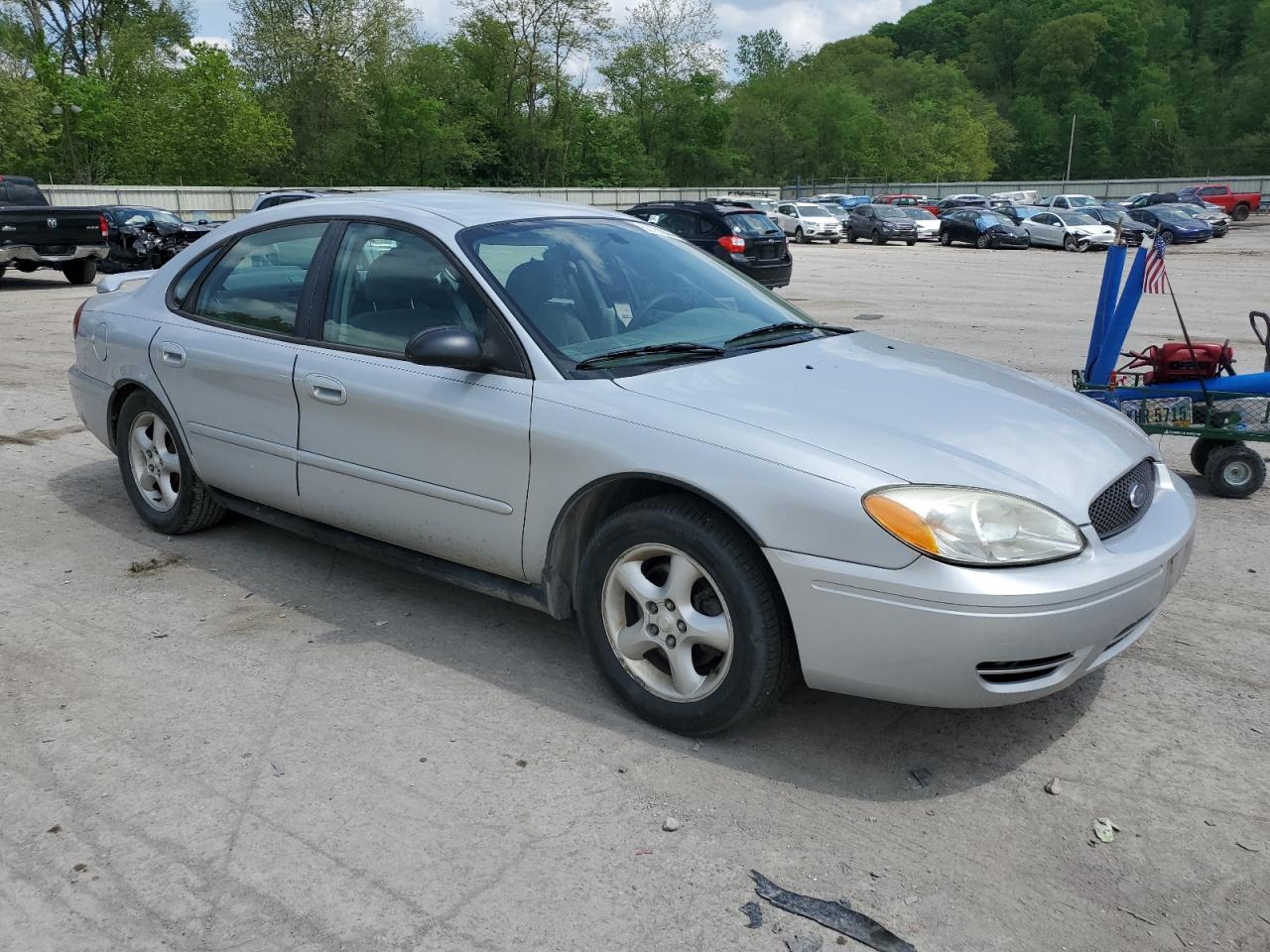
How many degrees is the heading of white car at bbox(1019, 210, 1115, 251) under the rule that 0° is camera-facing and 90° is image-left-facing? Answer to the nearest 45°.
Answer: approximately 315°

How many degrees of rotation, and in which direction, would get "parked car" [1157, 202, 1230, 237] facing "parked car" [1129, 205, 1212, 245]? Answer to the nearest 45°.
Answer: approximately 45° to its right

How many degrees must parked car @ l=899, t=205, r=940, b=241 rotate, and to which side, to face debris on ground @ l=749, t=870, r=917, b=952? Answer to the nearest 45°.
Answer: approximately 45° to its right

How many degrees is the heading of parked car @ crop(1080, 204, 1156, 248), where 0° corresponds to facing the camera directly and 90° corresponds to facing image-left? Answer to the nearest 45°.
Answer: approximately 315°

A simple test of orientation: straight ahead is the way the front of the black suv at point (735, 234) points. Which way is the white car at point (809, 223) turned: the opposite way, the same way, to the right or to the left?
the opposite way

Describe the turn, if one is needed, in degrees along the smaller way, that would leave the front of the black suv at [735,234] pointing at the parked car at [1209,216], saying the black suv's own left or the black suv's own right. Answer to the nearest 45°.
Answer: approximately 90° to the black suv's own right
